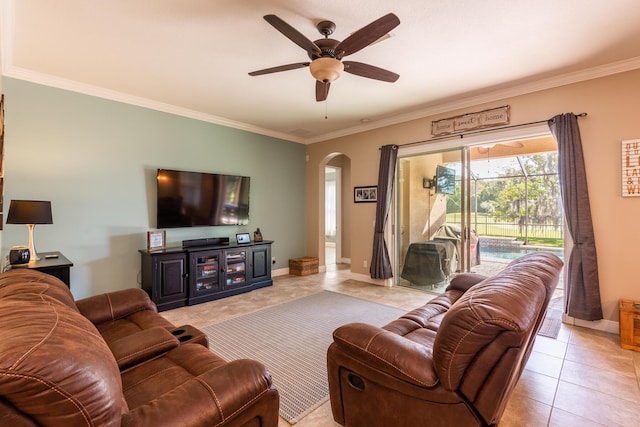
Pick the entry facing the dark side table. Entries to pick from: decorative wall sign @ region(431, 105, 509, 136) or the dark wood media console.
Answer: the decorative wall sign

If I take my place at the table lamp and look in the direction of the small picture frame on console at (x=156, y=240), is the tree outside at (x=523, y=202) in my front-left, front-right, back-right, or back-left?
front-right

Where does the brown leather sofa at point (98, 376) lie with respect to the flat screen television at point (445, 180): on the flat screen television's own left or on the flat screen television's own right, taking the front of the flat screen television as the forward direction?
on the flat screen television's own right

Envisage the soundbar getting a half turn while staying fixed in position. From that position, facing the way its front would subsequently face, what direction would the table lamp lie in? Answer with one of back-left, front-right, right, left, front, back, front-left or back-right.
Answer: left

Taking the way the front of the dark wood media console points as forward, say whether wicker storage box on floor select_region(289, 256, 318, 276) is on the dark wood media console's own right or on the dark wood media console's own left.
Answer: on the dark wood media console's own left

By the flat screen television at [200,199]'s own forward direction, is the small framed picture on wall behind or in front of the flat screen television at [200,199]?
in front

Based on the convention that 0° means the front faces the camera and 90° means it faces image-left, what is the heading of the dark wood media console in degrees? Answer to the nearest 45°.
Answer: approximately 315°

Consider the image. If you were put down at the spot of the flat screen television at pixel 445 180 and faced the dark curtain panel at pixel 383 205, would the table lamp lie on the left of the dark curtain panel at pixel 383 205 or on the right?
left

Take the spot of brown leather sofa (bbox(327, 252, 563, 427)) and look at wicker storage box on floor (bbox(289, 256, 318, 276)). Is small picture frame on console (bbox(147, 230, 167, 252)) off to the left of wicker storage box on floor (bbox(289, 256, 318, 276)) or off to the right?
left

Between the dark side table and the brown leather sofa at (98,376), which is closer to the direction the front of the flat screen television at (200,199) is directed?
the brown leather sofa

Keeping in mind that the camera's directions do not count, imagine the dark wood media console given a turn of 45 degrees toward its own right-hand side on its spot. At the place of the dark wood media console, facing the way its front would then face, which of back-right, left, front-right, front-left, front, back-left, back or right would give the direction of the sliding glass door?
left

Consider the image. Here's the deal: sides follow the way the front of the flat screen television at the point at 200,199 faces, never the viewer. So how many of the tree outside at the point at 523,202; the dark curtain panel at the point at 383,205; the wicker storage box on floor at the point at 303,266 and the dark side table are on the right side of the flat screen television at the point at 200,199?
1

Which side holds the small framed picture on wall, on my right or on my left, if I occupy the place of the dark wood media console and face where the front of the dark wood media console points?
on my left

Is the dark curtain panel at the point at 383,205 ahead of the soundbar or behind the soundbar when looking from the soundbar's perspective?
ahead

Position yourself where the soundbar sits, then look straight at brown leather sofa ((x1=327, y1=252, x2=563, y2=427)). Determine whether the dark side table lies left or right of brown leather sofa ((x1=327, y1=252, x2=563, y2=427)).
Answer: right

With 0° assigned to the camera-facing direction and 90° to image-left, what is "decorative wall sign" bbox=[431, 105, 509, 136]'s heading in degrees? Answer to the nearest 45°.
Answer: approximately 45°

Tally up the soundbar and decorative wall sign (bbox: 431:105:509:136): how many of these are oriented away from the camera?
0

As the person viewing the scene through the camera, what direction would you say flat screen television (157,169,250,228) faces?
facing the viewer and to the right of the viewer

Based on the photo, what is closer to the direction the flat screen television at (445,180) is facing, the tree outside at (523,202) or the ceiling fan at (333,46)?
the ceiling fan
